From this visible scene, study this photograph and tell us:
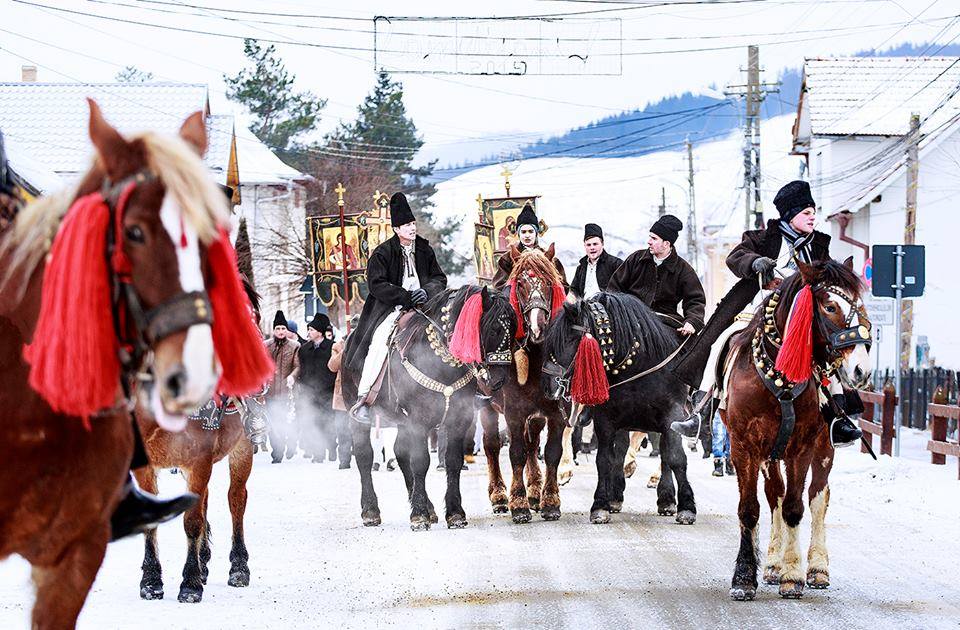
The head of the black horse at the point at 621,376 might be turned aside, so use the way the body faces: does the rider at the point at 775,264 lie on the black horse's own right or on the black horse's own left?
on the black horse's own left

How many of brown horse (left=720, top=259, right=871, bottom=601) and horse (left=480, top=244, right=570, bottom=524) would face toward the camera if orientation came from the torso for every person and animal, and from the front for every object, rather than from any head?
2

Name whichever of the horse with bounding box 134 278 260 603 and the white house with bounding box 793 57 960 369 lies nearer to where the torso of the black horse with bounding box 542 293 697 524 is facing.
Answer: the horse

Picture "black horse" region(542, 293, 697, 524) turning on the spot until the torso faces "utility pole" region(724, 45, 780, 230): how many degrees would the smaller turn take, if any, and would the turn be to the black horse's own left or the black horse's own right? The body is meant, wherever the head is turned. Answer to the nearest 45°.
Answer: approximately 135° to the black horse's own right

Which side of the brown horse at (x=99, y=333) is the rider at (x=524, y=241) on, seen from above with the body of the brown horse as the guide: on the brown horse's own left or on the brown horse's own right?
on the brown horse's own left

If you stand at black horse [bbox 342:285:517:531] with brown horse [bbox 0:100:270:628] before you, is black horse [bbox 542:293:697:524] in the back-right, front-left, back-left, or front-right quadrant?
back-left

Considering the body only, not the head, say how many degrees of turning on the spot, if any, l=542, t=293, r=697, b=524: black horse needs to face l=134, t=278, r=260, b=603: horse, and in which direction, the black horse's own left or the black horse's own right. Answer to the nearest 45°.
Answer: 0° — it already faces it

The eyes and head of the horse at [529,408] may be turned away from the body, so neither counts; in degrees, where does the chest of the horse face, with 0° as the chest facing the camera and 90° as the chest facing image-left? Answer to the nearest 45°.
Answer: approximately 0°

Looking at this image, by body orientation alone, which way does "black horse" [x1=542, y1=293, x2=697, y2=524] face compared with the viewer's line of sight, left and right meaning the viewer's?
facing the viewer and to the left of the viewer

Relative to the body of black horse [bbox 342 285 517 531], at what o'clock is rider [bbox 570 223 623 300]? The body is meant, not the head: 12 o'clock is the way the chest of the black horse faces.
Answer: The rider is roughly at 9 o'clock from the black horse.

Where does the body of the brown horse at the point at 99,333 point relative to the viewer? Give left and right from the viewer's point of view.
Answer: facing the viewer and to the right of the viewer
